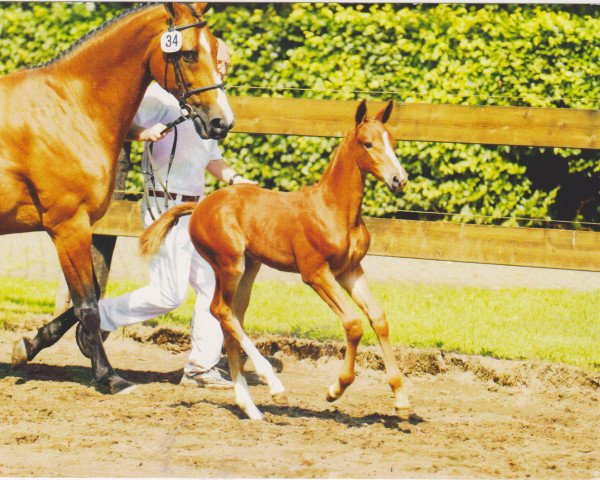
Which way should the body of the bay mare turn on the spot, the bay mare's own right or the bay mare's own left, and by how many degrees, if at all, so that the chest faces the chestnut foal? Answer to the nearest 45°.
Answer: approximately 45° to the bay mare's own right

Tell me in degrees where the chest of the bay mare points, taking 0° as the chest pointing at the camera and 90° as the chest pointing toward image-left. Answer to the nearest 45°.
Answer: approximately 270°

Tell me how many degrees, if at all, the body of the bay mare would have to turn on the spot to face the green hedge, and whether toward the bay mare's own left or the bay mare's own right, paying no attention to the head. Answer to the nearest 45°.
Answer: approximately 45° to the bay mare's own left
